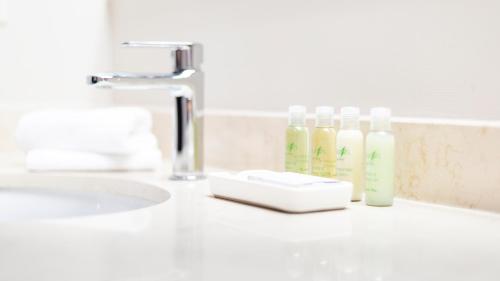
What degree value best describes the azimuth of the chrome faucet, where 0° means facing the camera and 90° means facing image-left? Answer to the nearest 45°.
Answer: approximately 90°

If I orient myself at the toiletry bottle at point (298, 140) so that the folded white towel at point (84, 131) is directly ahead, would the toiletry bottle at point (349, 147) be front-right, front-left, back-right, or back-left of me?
back-left
